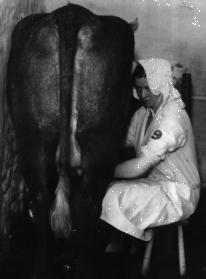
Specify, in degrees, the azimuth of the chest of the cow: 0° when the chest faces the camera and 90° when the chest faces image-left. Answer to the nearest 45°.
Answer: approximately 180°
